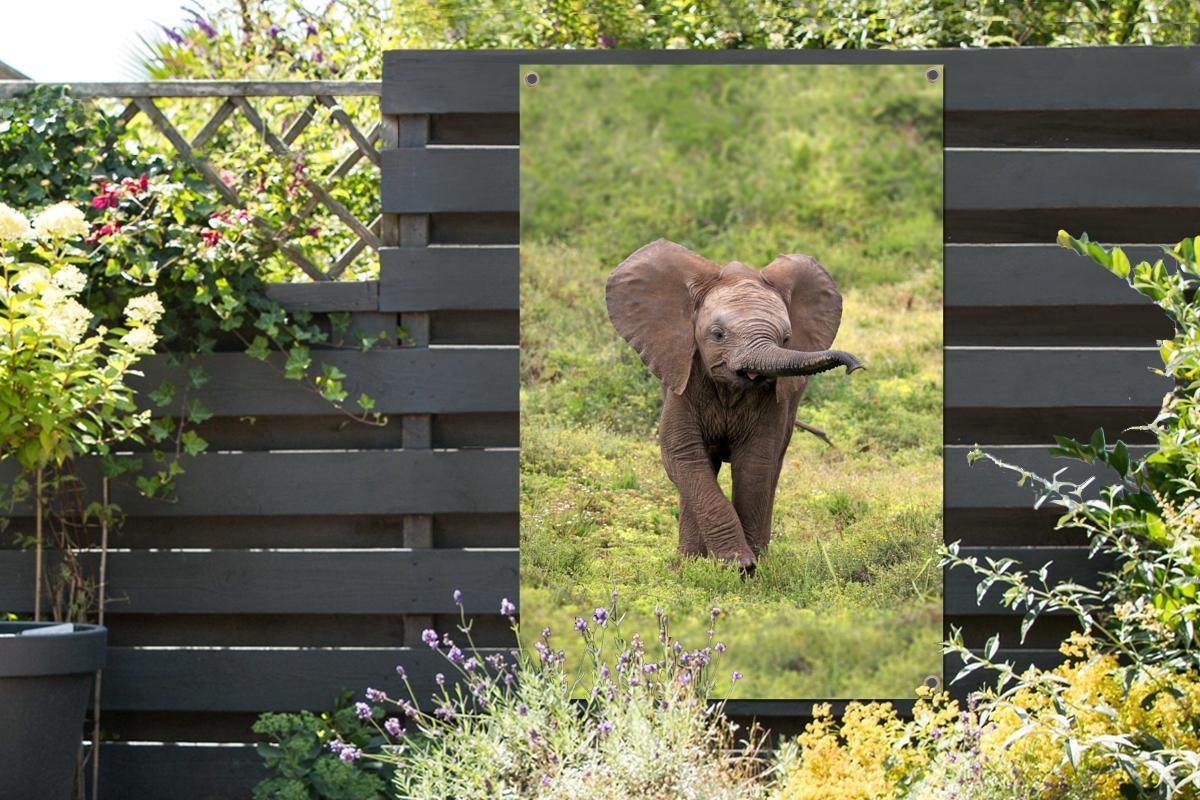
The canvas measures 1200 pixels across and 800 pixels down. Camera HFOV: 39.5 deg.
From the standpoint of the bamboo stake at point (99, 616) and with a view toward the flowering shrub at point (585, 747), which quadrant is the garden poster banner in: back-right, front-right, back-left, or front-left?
front-left

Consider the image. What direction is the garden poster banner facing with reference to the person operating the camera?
facing the viewer

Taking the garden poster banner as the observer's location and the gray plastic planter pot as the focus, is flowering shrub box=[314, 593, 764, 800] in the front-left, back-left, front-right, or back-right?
front-left

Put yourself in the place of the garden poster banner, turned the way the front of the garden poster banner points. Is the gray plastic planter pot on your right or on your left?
on your right

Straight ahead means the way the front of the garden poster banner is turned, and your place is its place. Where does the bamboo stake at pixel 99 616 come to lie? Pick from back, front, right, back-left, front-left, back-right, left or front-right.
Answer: right

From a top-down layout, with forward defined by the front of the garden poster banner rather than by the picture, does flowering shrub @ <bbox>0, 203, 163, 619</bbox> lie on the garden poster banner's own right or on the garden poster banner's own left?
on the garden poster banner's own right
